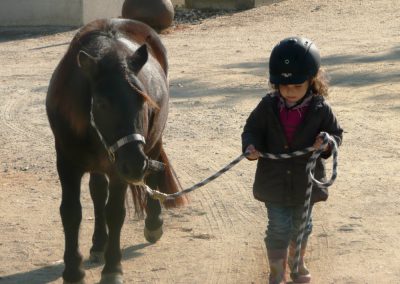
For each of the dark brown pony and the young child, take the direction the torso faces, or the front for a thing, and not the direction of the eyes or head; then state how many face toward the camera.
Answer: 2

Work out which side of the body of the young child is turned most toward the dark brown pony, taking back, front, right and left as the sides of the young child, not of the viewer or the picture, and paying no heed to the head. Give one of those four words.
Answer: right

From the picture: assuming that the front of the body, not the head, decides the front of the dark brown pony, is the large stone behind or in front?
behind

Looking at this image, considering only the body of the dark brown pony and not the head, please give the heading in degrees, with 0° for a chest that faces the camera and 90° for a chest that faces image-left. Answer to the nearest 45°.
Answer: approximately 0°

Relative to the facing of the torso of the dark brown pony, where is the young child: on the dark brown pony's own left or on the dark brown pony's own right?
on the dark brown pony's own left

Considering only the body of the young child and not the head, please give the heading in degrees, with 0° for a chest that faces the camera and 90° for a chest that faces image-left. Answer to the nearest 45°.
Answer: approximately 0°

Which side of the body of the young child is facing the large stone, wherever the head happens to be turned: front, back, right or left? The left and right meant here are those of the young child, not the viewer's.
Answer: back
